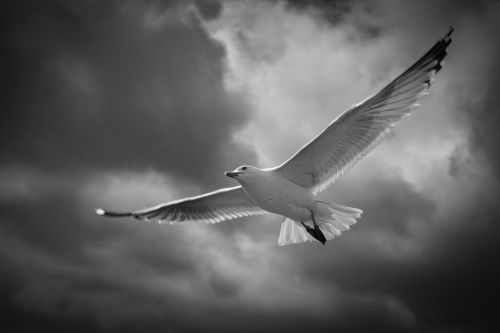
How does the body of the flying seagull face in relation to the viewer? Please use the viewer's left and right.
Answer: facing the viewer and to the left of the viewer
